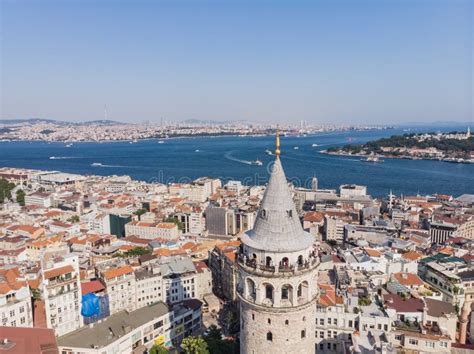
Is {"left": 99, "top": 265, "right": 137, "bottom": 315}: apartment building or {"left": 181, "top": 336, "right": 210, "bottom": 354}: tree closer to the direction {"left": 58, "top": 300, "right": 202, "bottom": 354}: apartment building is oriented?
the tree

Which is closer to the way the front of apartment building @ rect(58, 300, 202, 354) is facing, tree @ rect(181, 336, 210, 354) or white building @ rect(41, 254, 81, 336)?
the tree

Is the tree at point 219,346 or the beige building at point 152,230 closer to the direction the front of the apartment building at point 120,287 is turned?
the tree

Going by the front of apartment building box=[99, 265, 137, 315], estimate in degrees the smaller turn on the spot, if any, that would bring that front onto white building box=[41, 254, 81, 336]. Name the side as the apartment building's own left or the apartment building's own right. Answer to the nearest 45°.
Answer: approximately 45° to the apartment building's own right

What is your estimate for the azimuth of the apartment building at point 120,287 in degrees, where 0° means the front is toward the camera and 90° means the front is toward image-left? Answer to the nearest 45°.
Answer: approximately 0°

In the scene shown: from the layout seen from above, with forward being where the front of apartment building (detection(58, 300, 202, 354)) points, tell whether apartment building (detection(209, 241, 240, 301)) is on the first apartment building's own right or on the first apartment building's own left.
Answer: on the first apartment building's own left

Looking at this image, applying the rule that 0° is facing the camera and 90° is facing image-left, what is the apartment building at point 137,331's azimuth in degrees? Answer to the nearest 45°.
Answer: approximately 315°

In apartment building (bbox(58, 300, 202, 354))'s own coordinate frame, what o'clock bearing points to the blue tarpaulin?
The blue tarpaulin is roughly at 5 o'clock from the apartment building.

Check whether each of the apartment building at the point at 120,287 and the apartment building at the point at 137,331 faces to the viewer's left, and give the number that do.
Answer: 0

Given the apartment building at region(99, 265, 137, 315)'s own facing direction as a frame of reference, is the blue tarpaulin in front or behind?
in front

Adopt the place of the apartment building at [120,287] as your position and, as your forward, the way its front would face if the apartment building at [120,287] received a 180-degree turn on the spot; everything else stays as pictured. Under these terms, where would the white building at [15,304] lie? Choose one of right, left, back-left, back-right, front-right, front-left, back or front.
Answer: back-left

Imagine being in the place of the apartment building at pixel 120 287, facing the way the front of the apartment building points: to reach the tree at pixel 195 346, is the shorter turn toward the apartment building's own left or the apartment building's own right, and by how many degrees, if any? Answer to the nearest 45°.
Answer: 0° — it already faces it

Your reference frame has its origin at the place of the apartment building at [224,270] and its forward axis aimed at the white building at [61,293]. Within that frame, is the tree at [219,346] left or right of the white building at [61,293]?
left

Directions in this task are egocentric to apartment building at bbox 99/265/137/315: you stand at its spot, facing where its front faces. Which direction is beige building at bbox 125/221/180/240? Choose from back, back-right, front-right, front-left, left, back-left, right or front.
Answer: back
